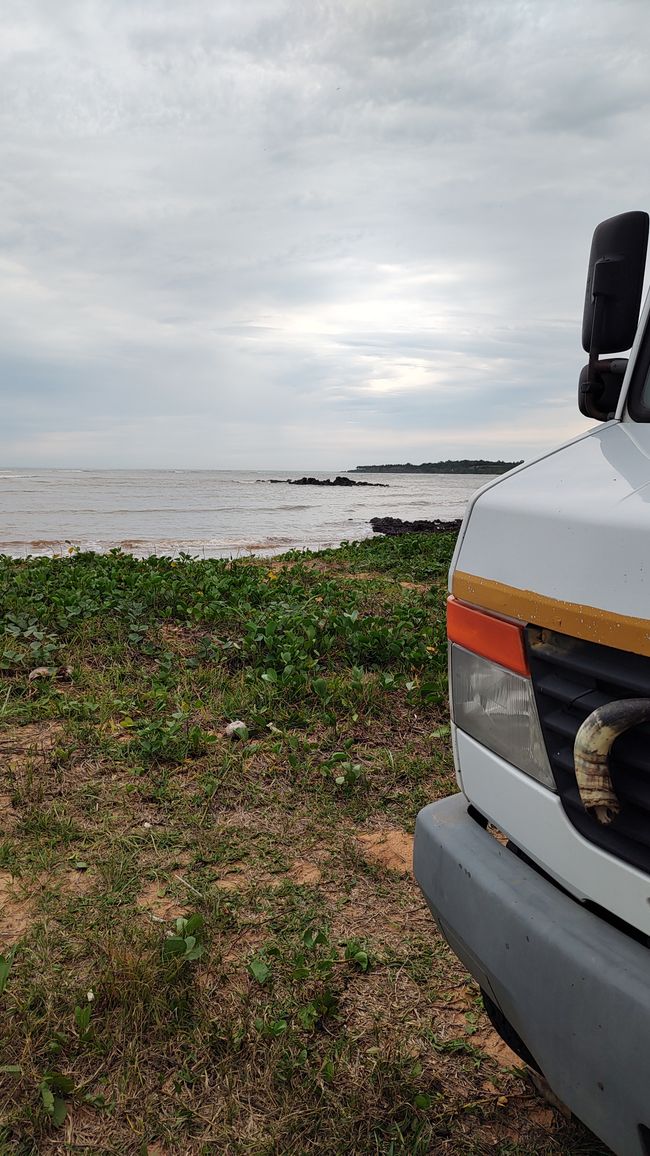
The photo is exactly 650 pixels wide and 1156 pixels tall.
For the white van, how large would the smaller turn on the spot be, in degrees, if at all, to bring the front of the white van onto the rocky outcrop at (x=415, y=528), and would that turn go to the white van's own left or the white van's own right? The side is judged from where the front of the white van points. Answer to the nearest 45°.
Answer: approximately 135° to the white van's own right

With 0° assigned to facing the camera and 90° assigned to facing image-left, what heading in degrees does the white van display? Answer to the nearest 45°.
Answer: approximately 45°
